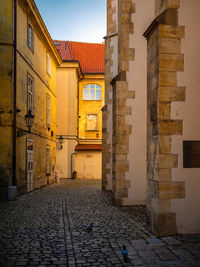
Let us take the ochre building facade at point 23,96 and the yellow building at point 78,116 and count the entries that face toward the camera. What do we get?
1

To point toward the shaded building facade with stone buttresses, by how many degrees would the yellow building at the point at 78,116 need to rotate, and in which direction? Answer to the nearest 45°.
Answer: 0° — it already faces it

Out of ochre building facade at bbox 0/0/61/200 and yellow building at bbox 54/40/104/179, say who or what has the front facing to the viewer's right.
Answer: the ochre building facade

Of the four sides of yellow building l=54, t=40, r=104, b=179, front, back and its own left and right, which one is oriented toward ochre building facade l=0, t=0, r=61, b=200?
front

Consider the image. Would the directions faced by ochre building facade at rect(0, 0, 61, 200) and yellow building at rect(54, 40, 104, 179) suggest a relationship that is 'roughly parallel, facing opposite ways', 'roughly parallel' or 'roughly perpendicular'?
roughly perpendicular

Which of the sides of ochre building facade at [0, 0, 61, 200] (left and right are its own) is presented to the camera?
right

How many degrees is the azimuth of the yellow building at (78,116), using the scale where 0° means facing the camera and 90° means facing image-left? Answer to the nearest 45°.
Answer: approximately 0°
